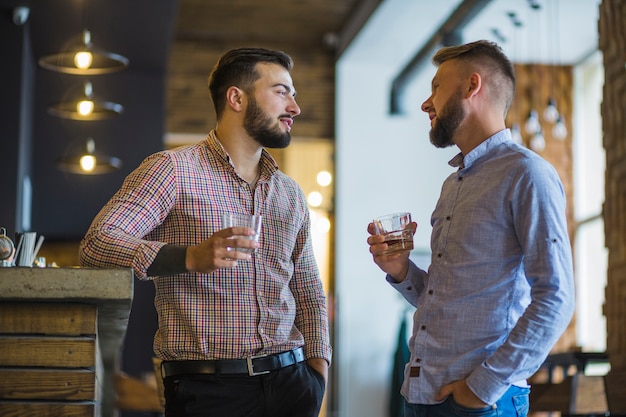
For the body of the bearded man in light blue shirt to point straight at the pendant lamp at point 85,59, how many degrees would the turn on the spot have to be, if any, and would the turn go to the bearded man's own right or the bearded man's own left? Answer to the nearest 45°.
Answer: approximately 45° to the bearded man's own right

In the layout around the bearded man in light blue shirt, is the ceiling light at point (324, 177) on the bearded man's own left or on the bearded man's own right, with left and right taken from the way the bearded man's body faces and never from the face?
on the bearded man's own right

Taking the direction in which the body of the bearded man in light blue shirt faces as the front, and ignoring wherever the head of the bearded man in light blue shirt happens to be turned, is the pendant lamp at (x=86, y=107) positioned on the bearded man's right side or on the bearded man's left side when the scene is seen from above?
on the bearded man's right side

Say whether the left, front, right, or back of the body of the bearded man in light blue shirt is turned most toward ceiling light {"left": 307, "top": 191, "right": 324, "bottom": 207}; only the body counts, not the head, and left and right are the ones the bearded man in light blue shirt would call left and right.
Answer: right

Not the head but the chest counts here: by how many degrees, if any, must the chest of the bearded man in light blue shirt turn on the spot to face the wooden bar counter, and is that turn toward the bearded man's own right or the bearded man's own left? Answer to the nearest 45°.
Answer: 0° — they already face it

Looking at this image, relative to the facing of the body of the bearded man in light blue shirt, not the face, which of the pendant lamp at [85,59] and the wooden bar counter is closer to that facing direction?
the wooden bar counter

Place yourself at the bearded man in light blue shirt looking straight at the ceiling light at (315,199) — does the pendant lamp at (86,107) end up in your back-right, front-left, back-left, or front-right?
front-left

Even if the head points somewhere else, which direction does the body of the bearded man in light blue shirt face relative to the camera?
to the viewer's left

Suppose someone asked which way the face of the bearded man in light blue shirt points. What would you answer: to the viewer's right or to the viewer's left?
to the viewer's left
